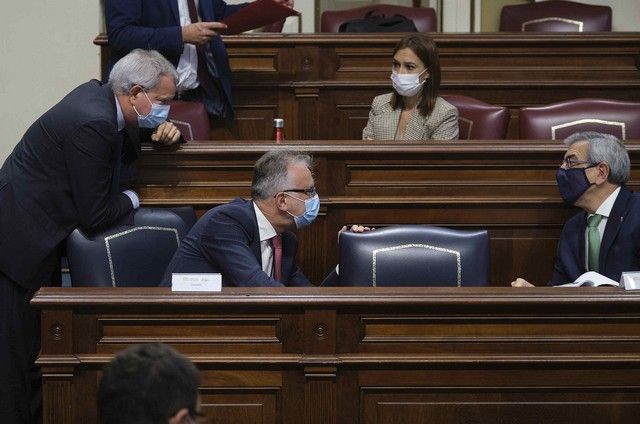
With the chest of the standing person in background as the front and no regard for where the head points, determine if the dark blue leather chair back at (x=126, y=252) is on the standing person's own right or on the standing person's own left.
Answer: on the standing person's own right

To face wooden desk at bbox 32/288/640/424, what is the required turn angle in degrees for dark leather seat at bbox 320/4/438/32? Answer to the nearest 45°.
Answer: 0° — it already faces it

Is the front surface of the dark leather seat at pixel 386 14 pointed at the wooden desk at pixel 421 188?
yes

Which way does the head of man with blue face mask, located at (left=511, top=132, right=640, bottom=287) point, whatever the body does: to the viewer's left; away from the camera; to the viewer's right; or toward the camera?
to the viewer's left

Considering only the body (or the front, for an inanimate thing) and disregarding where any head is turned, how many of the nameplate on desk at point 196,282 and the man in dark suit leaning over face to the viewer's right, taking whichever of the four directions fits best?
1

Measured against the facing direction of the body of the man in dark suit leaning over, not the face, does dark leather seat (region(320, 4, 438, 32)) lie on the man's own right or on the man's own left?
on the man's own left

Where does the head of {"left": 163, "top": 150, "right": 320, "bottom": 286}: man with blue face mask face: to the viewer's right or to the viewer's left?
to the viewer's right
